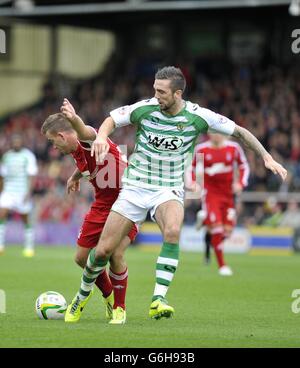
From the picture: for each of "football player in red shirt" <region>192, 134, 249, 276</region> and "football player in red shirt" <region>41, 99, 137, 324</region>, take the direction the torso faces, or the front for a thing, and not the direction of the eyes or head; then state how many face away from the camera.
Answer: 0

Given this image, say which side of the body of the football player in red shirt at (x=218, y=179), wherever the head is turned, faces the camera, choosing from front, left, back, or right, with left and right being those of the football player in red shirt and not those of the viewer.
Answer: front

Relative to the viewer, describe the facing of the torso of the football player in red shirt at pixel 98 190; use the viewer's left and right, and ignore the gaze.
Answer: facing the viewer and to the left of the viewer

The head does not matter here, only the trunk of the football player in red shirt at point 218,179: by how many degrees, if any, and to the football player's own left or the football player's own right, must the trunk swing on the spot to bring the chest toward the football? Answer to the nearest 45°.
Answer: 0° — they already face it

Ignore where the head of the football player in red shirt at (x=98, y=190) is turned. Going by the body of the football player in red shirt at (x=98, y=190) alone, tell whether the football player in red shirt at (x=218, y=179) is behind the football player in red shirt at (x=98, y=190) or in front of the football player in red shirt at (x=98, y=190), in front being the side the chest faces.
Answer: behind

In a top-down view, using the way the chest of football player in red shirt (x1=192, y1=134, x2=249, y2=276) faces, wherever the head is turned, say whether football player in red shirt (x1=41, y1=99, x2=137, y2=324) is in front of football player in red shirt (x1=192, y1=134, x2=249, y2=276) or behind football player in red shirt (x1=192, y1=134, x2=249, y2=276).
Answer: in front
